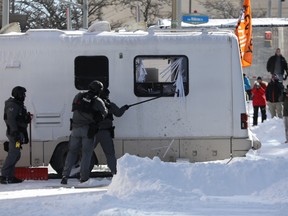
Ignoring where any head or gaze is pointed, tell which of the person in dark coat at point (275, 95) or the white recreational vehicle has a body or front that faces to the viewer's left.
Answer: the white recreational vehicle

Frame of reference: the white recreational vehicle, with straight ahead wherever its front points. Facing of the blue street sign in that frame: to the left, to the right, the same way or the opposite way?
to the left

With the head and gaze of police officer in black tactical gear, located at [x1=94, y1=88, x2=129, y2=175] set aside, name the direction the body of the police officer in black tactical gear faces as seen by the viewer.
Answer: to the viewer's right

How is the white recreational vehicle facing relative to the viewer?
to the viewer's left

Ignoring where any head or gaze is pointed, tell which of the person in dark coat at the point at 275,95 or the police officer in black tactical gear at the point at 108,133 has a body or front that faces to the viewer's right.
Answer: the police officer in black tactical gear

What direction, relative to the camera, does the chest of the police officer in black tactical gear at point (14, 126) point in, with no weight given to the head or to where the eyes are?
to the viewer's right

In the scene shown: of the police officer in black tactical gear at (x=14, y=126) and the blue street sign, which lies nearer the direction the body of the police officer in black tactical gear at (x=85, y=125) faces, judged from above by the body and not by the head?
the blue street sign

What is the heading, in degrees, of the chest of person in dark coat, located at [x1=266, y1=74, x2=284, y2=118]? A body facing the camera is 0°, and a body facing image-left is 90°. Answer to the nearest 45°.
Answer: approximately 0°
